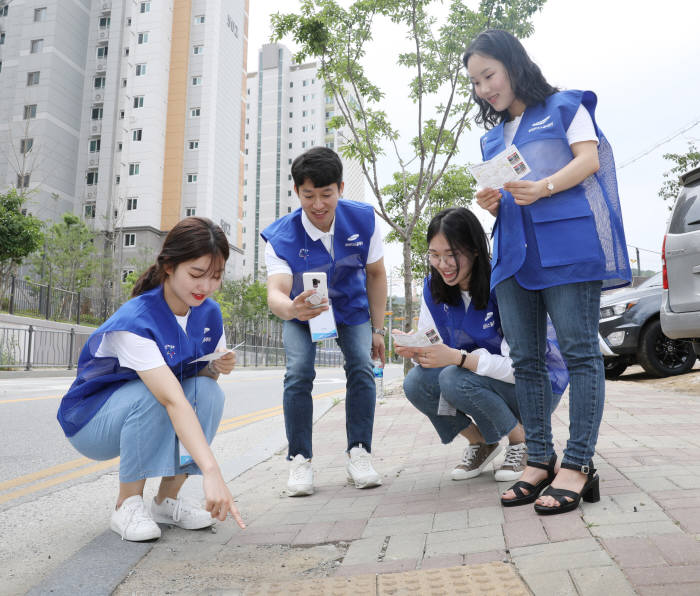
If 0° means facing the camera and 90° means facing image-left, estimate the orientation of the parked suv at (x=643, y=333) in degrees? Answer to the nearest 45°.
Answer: approximately 45°

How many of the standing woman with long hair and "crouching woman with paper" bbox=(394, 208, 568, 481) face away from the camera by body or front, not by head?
0

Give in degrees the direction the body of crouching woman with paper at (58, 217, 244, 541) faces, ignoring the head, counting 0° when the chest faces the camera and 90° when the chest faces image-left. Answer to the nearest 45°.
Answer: approximately 315°

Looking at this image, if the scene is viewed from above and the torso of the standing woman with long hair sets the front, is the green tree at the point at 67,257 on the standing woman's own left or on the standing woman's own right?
on the standing woman's own right

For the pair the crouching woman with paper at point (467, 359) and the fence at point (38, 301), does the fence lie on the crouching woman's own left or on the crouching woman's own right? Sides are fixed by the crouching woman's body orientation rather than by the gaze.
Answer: on the crouching woman's own right

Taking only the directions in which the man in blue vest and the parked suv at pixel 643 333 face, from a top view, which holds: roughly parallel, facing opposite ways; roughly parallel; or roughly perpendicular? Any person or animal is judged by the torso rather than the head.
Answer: roughly perpendicular

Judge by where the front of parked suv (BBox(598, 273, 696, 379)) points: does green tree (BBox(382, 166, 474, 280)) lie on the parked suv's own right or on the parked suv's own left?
on the parked suv's own right

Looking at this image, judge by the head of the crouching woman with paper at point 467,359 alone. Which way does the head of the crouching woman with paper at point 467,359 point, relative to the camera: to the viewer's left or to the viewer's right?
to the viewer's left

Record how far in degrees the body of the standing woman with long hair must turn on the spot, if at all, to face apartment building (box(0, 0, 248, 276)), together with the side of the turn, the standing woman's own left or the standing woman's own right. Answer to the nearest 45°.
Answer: approximately 90° to the standing woman's own right

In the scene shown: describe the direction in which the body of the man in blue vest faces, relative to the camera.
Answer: toward the camera
